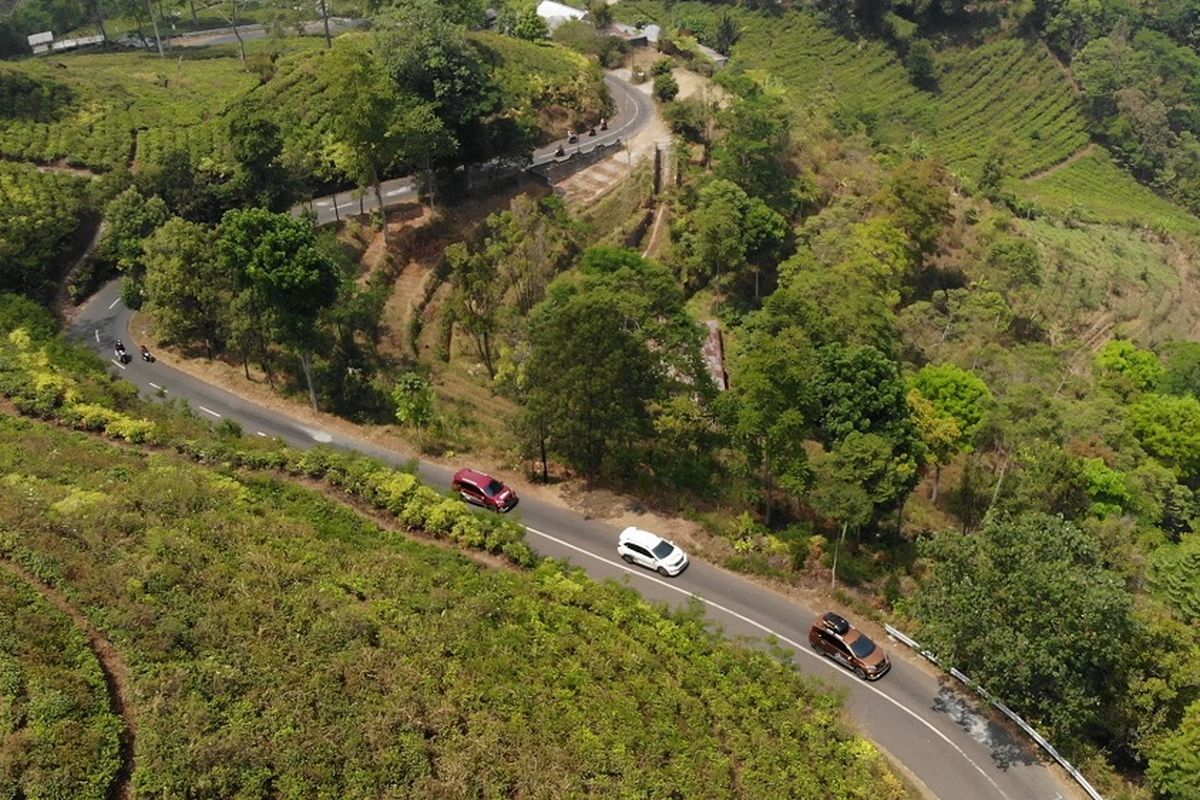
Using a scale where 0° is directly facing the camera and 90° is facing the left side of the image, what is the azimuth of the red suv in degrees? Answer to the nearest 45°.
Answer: approximately 315°

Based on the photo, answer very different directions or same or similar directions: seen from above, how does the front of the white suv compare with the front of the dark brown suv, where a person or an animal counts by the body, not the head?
same or similar directions

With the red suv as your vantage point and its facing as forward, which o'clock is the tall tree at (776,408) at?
The tall tree is roughly at 11 o'clock from the red suv.

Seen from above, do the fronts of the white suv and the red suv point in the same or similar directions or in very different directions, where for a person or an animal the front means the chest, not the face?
same or similar directions

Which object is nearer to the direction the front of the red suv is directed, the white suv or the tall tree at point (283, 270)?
the white suv

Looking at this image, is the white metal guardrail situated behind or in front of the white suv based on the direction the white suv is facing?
in front

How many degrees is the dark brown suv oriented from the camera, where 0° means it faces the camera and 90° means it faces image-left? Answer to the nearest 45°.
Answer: approximately 315°

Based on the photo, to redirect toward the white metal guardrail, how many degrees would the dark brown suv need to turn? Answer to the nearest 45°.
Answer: approximately 45° to its left

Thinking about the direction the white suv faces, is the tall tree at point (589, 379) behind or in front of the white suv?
behind

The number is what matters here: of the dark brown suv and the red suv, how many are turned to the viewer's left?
0

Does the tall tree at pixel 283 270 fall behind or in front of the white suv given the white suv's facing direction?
behind

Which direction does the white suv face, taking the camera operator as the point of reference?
facing the viewer and to the right of the viewer

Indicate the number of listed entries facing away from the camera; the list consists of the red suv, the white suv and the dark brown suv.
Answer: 0

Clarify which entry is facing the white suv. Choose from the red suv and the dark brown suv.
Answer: the red suv

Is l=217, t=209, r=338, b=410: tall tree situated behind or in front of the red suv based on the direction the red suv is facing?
behind

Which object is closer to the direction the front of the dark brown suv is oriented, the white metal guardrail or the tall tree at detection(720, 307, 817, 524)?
the white metal guardrail

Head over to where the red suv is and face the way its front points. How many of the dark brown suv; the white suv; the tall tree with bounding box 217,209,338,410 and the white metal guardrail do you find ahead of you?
3

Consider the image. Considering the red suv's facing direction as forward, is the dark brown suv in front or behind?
in front
